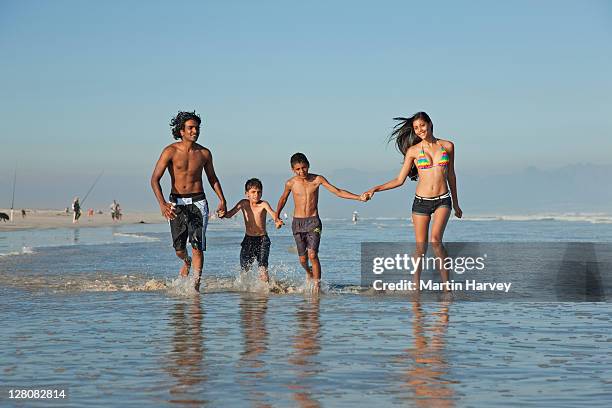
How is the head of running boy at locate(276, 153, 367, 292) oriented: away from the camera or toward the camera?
toward the camera

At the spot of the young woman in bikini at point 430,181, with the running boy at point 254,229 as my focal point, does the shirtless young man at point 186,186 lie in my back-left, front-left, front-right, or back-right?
front-left

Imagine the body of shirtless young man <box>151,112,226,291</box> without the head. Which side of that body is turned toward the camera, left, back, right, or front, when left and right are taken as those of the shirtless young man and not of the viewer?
front

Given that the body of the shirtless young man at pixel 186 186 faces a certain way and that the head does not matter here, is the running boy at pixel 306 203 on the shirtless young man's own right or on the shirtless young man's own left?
on the shirtless young man's own left

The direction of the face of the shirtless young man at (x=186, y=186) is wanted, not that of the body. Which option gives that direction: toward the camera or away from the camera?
toward the camera

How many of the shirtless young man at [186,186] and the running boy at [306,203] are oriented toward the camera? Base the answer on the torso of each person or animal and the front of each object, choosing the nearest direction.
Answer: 2

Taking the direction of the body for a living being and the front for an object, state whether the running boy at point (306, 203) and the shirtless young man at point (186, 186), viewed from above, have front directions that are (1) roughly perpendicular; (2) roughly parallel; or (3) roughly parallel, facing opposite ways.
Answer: roughly parallel

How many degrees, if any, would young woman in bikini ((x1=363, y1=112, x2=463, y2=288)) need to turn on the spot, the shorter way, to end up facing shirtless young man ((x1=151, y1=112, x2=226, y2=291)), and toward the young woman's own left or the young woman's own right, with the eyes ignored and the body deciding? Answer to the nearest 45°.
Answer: approximately 90° to the young woman's own right

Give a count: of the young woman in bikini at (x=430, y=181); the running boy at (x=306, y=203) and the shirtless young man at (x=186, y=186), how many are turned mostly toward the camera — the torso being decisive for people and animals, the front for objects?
3

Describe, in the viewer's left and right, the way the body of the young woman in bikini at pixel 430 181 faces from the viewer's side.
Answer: facing the viewer

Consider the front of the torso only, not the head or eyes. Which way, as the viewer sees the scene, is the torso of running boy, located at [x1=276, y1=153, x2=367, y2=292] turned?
toward the camera

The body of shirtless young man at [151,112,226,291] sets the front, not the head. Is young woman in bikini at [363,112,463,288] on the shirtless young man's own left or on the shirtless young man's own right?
on the shirtless young man's own left

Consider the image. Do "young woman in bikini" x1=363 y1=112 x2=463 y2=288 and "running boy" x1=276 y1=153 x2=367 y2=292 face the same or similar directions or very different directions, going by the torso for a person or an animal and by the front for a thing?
same or similar directions
